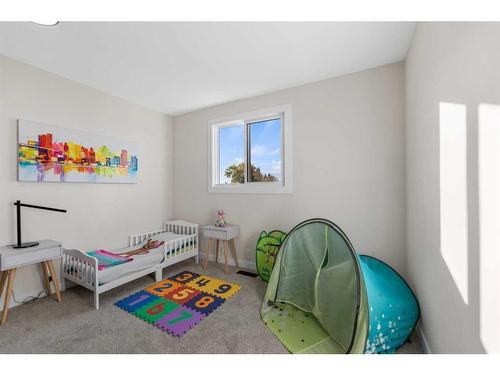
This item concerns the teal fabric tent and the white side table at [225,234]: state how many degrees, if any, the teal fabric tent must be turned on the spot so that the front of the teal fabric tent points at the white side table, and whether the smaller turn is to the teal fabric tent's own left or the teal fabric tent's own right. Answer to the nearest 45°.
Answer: approximately 90° to the teal fabric tent's own right

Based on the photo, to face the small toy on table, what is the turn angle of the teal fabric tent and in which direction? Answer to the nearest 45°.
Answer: approximately 90° to its right

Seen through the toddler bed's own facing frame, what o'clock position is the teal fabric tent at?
The teal fabric tent is roughly at 9 o'clock from the toddler bed.

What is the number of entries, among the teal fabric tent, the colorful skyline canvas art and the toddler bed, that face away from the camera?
0

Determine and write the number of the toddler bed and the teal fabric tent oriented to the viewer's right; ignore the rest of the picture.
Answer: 0

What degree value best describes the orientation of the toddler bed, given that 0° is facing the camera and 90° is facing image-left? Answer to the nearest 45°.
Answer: approximately 45°

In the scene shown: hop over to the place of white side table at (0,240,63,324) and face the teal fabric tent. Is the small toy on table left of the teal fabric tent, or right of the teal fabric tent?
left

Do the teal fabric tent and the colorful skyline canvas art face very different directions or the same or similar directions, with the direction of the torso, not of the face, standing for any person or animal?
very different directions

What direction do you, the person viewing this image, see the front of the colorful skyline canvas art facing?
facing the viewer and to the right of the viewer

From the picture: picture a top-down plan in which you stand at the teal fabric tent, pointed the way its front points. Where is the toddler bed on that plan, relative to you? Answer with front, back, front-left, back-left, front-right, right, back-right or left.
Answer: front-right

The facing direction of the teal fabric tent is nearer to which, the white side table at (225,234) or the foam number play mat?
the foam number play mat

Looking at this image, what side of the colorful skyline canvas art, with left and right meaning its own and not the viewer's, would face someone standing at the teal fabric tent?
front

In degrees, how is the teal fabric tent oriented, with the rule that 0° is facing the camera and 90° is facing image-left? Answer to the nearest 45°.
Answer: approximately 45°
